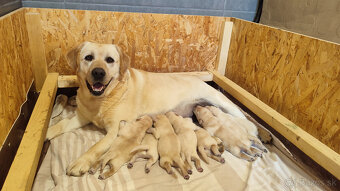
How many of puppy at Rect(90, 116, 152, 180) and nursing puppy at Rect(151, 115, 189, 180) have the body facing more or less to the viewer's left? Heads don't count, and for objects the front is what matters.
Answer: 0

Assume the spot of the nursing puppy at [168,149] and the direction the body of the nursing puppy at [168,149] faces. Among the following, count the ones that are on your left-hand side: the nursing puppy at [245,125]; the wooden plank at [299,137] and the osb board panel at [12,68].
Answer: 1

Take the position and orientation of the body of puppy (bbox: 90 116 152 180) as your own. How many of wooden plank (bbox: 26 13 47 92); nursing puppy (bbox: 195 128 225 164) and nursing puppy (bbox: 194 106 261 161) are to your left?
1

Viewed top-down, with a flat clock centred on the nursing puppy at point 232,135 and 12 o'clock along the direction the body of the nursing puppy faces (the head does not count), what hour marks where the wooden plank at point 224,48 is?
The wooden plank is roughly at 1 o'clock from the nursing puppy.

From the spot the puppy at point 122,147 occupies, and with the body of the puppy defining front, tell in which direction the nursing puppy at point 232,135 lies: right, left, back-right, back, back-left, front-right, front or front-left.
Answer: front-right

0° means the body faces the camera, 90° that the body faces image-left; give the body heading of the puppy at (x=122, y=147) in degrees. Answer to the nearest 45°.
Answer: approximately 225°

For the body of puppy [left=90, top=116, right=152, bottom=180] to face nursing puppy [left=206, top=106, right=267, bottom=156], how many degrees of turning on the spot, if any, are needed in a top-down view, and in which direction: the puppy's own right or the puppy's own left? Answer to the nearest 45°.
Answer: approximately 45° to the puppy's own right

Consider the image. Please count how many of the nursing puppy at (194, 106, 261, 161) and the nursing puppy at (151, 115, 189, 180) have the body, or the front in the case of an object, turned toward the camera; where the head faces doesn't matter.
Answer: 0

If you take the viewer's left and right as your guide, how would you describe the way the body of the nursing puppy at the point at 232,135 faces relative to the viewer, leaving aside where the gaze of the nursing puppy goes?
facing away from the viewer and to the left of the viewer

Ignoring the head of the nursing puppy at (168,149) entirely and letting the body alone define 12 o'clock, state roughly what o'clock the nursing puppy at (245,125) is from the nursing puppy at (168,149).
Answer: the nursing puppy at (245,125) is roughly at 2 o'clock from the nursing puppy at (168,149).

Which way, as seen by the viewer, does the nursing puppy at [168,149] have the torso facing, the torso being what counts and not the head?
away from the camera

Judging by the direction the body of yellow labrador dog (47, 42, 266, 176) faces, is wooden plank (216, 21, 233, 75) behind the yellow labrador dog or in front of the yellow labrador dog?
behind
